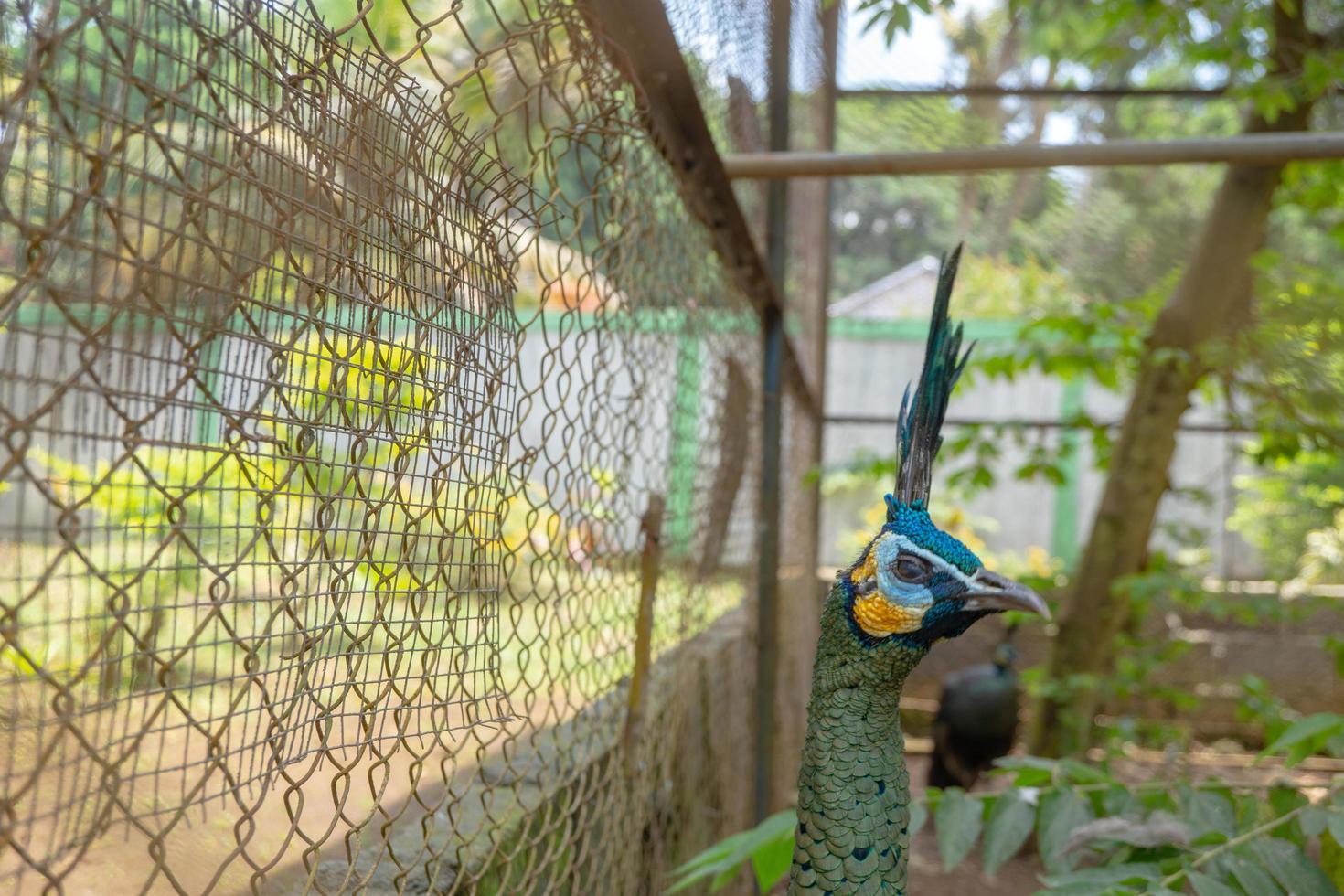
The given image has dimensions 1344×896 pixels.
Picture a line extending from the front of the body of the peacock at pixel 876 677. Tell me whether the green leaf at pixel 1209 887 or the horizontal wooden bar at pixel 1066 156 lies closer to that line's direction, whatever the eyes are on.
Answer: the green leaf

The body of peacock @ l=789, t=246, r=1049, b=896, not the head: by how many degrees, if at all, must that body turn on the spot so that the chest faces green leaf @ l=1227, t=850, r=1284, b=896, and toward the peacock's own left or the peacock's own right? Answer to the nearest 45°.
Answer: approximately 45° to the peacock's own left

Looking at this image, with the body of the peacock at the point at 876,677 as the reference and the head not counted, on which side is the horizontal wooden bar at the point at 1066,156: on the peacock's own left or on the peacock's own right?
on the peacock's own left

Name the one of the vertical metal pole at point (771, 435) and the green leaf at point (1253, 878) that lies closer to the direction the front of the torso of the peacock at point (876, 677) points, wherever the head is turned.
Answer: the green leaf

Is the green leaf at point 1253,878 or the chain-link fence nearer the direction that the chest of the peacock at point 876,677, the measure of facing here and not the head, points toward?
the green leaf
